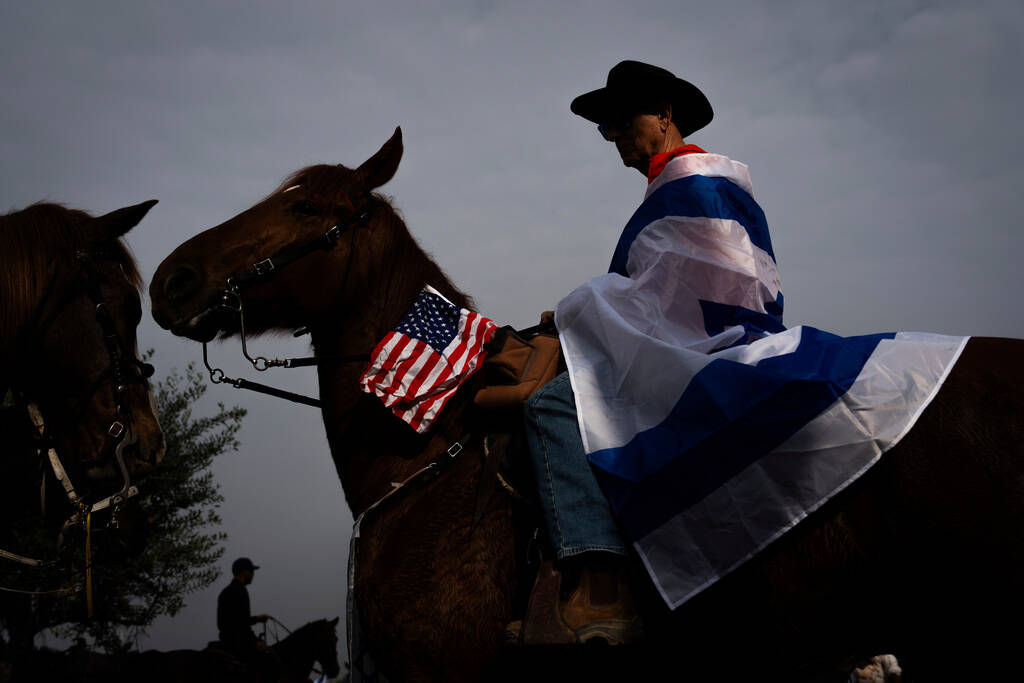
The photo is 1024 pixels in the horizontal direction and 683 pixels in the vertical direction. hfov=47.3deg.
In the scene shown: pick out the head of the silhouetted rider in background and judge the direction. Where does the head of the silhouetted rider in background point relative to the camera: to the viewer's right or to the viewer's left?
to the viewer's right

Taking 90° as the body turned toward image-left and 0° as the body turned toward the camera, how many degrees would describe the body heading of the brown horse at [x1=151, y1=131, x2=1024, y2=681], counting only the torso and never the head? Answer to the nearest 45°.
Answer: approximately 90°

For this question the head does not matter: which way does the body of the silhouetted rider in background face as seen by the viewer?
to the viewer's right

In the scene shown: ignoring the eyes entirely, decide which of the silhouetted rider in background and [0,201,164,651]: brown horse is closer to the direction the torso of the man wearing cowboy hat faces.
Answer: the brown horse

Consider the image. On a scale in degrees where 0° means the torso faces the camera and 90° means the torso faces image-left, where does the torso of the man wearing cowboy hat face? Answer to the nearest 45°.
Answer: approximately 90°

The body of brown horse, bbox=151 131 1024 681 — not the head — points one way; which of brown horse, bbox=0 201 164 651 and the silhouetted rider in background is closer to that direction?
the brown horse

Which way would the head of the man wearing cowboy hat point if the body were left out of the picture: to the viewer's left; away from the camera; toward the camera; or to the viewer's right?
to the viewer's left

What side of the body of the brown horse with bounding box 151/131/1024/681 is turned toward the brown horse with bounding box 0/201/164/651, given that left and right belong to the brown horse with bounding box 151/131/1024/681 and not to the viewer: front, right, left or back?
front
